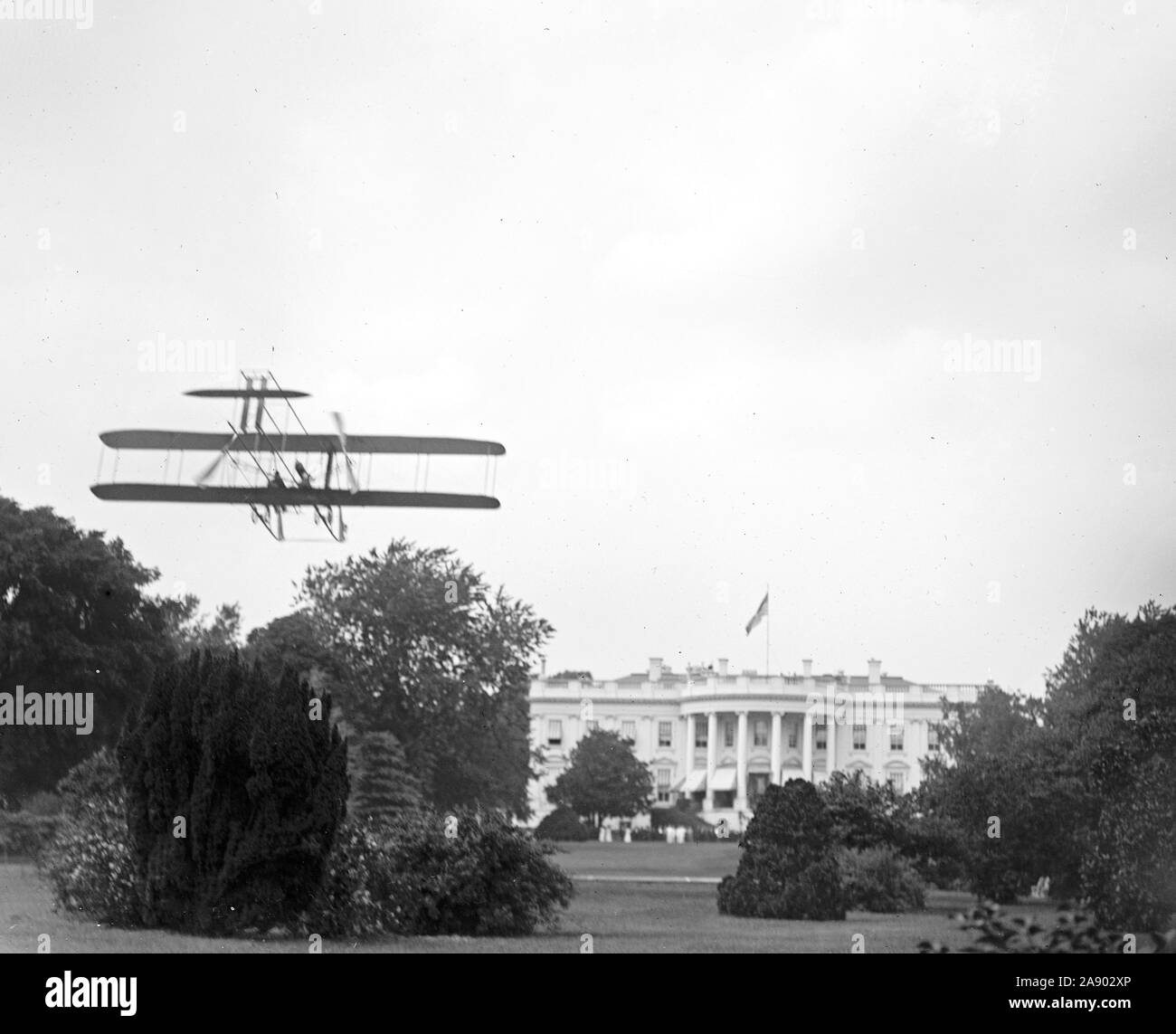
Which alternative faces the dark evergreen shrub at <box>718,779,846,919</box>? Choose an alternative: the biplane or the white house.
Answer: the white house

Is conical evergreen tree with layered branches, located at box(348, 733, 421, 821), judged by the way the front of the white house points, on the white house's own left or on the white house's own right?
on the white house's own right

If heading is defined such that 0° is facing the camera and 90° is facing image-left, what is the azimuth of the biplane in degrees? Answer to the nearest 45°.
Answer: approximately 180°

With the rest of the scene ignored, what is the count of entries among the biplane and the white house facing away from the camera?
1

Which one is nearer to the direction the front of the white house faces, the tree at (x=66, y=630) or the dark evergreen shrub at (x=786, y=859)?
the dark evergreen shrub

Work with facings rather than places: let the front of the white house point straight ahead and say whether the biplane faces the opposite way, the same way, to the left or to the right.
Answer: the opposite way

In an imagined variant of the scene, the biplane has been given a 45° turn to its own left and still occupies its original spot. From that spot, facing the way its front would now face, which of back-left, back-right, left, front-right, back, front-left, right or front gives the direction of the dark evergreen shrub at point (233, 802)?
back-left

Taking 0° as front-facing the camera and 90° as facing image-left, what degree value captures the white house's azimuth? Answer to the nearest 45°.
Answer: approximately 0°
